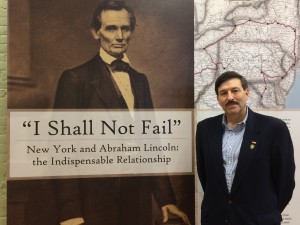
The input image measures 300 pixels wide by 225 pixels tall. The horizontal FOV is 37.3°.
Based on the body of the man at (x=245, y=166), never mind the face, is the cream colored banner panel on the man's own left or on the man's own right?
on the man's own right

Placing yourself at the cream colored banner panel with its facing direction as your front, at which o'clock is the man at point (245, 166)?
The man is roughly at 10 o'clock from the cream colored banner panel.

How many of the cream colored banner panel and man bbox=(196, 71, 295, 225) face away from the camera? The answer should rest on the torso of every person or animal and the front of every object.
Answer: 0

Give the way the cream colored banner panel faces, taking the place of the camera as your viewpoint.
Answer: facing the viewer

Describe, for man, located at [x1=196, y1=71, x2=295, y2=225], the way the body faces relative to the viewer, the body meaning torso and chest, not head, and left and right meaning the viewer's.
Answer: facing the viewer and to the left of the viewer
